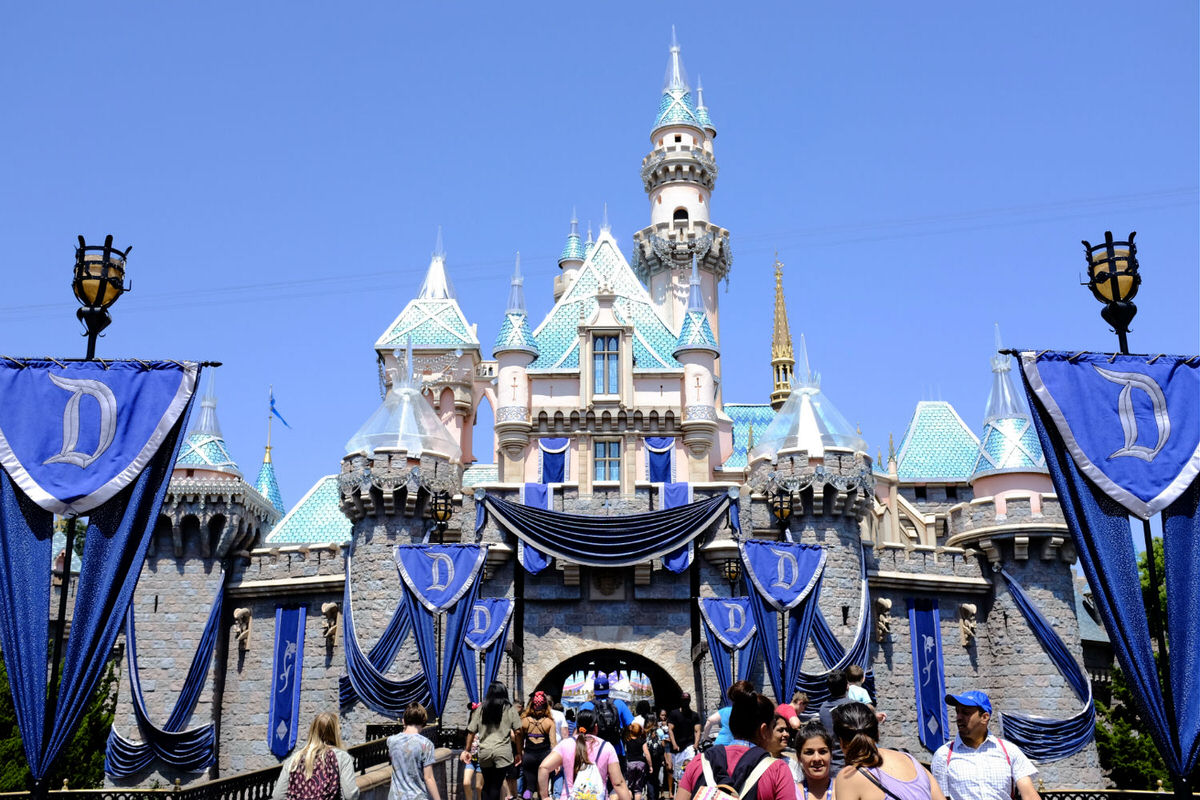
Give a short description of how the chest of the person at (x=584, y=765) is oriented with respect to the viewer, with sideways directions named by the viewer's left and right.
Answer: facing away from the viewer

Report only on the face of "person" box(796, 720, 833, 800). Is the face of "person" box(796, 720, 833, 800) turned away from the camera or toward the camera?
toward the camera

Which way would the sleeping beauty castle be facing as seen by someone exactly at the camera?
facing the viewer

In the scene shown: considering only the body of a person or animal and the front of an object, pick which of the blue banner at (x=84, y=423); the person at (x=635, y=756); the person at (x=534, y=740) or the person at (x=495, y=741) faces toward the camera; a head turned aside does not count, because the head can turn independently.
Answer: the blue banner

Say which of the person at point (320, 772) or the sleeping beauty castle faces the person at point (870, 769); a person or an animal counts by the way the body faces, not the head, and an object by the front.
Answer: the sleeping beauty castle

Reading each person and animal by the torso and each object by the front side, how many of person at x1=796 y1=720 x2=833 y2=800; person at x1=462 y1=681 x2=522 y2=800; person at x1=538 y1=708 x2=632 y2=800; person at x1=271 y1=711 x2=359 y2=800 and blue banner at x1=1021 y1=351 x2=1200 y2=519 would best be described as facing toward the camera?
2

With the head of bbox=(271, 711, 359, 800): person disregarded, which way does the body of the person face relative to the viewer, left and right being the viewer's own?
facing away from the viewer

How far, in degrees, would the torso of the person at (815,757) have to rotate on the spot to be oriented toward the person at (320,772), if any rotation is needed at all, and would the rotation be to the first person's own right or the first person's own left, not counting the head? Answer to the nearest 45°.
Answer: approximately 90° to the first person's own right

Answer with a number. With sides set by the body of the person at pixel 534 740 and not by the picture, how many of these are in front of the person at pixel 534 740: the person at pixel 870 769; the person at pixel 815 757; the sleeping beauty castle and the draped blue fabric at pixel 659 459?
2

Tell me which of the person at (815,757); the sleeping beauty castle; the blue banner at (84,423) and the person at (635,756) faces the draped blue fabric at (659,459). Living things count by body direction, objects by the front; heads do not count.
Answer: the person at (635,756)

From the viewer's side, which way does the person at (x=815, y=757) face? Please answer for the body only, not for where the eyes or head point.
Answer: toward the camera

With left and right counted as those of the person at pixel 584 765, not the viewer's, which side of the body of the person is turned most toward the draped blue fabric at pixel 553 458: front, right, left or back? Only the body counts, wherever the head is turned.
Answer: front

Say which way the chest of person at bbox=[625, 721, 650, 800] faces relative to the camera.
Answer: away from the camera

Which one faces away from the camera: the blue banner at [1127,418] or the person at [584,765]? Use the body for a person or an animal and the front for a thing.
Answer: the person

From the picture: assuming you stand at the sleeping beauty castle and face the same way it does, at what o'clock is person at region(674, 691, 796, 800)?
The person is roughly at 12 o'clock from the sleeping beauty castle.

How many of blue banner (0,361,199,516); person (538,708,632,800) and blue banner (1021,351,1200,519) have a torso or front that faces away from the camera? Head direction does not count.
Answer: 1

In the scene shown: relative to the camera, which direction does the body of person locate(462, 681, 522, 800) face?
away from the camera

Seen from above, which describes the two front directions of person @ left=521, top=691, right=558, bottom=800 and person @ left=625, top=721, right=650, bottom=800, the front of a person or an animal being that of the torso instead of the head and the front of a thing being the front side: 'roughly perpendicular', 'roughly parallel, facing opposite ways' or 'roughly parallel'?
roughly parallel
